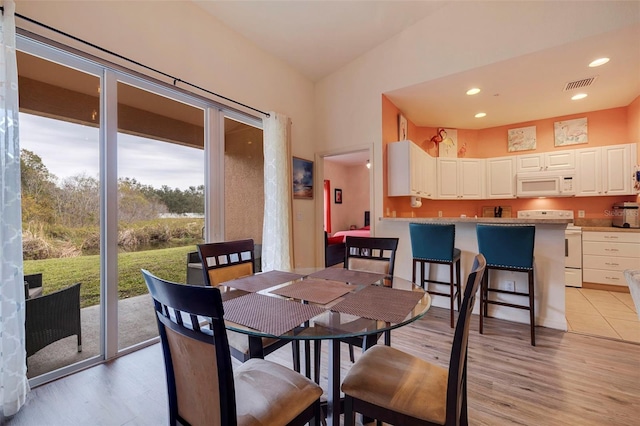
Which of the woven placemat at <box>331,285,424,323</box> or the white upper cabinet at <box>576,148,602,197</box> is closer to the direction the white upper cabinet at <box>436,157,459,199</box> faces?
the woven placemat

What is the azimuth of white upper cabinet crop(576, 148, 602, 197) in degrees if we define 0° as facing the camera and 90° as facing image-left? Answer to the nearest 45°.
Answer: approximately 0°

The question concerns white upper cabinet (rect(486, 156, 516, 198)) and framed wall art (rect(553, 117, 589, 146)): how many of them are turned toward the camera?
2

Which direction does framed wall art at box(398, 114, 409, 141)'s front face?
to the viewer's right

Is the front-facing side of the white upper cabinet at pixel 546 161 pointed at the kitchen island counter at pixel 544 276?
yes

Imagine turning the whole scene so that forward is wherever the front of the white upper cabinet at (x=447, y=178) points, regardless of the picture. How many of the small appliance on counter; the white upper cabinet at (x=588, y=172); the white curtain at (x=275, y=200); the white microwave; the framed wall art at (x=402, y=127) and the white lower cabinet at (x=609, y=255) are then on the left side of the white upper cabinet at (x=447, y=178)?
4

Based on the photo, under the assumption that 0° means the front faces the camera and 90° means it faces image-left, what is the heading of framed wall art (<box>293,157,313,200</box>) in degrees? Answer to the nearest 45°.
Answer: approximately 315°

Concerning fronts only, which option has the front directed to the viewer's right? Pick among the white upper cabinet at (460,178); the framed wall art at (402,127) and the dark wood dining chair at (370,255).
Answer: the framed wall art

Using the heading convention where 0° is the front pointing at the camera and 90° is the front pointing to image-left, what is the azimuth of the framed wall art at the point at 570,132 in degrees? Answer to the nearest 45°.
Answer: approximately 0°

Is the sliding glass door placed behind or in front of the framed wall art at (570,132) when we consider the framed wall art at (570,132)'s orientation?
in front

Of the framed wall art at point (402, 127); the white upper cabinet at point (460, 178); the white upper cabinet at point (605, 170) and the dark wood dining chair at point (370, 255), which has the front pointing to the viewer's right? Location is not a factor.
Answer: the framed wall art

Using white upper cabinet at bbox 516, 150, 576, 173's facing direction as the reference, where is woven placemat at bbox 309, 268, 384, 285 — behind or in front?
in front
